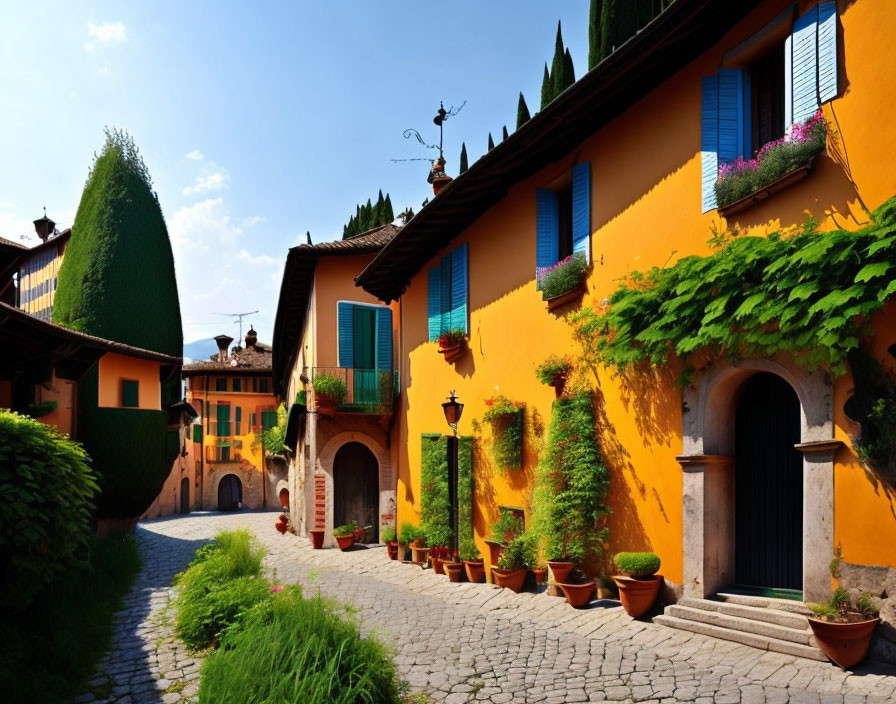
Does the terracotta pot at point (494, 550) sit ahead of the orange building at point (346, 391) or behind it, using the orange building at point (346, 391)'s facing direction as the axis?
ahead

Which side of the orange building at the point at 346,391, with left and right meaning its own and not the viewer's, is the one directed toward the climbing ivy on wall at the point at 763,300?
front

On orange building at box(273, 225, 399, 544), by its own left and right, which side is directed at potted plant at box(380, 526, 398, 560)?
front

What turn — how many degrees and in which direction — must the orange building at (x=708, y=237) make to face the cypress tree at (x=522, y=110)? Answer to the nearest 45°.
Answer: approximately 135° to its right

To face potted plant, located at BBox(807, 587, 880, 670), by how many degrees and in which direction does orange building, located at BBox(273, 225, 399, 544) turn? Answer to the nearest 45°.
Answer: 0° — it already faces it

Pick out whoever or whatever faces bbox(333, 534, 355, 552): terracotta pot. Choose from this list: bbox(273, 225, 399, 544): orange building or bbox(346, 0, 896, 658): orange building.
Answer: bbox(273, 225, 399, 544): orange building

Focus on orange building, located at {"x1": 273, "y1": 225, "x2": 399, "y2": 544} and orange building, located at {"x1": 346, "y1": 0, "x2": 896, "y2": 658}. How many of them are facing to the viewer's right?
0

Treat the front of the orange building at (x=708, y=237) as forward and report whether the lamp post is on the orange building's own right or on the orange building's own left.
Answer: on the orange building's own right
